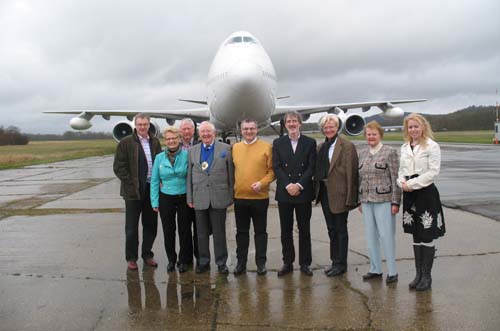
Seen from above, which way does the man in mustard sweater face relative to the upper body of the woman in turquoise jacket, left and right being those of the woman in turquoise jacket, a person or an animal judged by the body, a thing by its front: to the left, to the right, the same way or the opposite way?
the same way

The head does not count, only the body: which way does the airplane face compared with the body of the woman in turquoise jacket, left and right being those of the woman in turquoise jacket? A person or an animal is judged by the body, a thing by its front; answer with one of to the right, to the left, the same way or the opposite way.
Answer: the same way

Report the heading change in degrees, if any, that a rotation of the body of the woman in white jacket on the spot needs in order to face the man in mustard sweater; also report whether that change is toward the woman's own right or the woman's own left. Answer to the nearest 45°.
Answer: approximately 45° to the woman's own right

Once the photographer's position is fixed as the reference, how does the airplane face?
facing the viewer

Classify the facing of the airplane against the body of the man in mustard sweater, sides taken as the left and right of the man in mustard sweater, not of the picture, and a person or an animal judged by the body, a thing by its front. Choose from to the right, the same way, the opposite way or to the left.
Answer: the same way

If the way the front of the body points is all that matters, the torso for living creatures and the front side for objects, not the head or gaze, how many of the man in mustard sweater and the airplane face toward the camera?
2

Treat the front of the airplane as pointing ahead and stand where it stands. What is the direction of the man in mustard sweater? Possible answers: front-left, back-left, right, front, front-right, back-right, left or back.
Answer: front

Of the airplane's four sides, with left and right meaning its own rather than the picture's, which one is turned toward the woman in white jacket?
front

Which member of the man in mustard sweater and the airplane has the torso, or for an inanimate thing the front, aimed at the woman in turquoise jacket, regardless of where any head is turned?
the airplane

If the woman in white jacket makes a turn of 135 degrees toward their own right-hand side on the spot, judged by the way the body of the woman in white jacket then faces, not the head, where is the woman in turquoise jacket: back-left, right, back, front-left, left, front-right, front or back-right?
left

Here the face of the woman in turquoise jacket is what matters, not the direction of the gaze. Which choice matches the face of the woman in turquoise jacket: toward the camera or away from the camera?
toward the camera

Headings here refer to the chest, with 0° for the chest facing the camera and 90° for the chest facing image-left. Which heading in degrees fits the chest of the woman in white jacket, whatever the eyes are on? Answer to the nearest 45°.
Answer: approximately 45°

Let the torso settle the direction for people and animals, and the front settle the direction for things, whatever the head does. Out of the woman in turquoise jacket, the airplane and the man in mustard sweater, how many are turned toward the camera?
3

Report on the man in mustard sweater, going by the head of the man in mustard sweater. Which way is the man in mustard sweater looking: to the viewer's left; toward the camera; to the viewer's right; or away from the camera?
toward the camera
